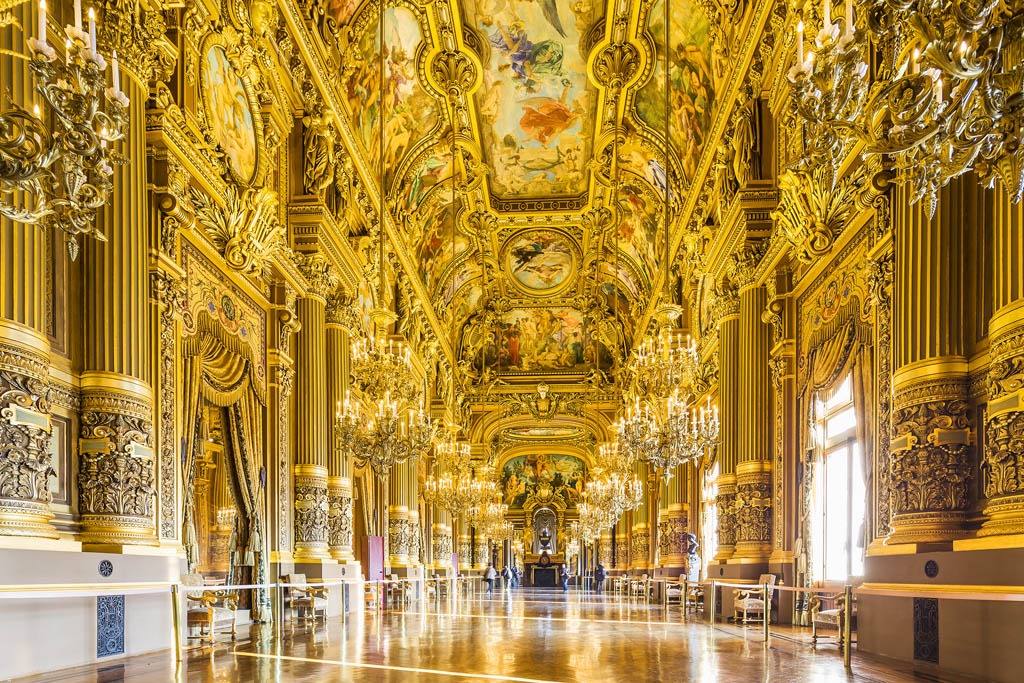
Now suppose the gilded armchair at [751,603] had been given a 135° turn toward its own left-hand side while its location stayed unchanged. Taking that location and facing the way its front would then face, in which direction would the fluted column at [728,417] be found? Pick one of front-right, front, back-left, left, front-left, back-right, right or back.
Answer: back-left

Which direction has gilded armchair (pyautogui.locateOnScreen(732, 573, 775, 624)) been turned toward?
to the viewer's left

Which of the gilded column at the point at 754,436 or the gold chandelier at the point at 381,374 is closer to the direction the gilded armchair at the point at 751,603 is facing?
the gold chandelier

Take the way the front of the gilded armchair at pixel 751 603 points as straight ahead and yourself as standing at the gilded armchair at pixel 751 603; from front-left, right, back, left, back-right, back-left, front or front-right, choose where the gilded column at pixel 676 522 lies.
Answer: right

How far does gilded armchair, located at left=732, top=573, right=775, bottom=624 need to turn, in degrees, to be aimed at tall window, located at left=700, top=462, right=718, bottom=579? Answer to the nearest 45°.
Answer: approximately 90° to its right

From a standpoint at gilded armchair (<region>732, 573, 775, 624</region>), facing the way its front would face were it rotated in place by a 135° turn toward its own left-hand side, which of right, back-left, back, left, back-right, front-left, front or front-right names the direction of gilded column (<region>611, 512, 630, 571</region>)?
back-left
